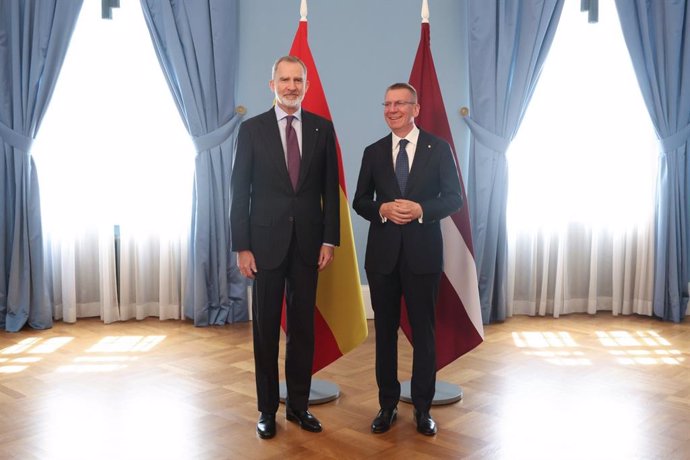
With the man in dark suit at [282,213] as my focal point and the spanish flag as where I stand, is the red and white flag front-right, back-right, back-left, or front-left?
back-left

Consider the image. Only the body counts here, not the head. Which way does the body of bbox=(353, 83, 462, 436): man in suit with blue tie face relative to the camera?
toward the camera

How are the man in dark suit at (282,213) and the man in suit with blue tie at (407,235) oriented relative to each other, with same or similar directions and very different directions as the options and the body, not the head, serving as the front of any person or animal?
same or similar directions

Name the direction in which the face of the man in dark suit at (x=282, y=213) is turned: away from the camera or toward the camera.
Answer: toward the camera

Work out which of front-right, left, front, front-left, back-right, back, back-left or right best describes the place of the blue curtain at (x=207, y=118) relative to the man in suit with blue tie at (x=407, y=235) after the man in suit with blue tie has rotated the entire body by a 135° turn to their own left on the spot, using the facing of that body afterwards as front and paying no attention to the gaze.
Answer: left

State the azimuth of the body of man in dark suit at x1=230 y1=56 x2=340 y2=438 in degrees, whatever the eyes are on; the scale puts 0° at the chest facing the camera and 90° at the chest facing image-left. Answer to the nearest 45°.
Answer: approximately 0°

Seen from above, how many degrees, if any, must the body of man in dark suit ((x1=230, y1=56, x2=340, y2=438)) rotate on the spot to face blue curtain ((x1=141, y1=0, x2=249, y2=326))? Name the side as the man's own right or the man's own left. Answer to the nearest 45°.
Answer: approximately 180°

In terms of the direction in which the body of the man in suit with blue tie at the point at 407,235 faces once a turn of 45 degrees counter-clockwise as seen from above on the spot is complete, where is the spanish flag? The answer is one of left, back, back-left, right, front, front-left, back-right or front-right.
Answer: back

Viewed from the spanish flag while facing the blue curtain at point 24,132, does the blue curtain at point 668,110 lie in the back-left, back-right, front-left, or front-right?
back-right

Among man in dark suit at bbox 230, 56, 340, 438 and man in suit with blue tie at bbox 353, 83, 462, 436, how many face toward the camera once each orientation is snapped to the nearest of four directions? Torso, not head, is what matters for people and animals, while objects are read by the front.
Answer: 2

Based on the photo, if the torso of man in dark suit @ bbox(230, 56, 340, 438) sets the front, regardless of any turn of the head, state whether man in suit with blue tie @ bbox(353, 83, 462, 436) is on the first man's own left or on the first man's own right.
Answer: on the first man's own left

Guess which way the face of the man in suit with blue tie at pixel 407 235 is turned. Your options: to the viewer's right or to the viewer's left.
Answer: to the viewer's left
